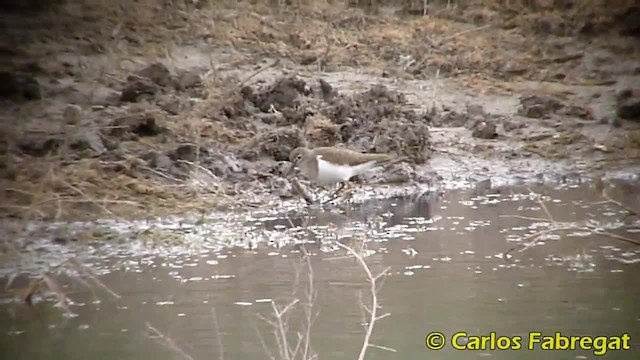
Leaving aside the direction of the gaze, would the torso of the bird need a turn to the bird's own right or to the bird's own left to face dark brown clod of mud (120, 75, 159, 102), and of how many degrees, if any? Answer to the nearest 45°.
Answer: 0° — it already faces it

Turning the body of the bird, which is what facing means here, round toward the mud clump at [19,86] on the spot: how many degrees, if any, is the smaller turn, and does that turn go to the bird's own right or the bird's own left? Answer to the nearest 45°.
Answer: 0° — it already faces it

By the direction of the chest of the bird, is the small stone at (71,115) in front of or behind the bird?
in front

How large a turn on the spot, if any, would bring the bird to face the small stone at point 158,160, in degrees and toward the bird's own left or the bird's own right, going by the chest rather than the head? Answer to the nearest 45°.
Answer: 0° — it already faces it

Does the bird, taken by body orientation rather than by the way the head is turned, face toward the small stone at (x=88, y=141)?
yes

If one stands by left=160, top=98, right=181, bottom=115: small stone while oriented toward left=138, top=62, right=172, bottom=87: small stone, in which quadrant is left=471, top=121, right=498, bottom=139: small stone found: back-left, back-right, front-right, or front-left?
back-right

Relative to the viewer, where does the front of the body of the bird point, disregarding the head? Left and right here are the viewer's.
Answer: facing to the left of the viewer
